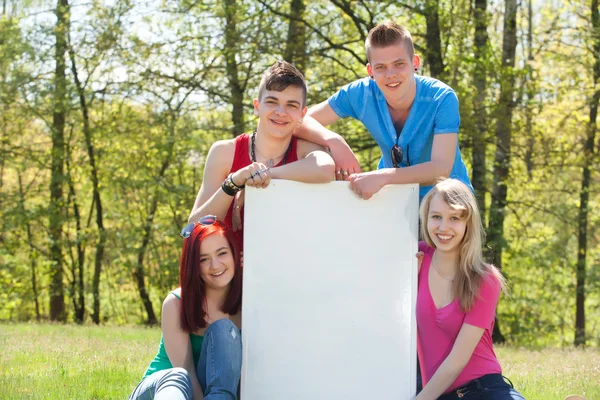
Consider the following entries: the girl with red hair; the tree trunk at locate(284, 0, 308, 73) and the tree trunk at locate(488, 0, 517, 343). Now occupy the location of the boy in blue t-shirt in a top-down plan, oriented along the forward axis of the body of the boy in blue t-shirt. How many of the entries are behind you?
2

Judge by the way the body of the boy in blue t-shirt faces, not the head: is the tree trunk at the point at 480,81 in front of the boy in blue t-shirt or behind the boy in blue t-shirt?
behind

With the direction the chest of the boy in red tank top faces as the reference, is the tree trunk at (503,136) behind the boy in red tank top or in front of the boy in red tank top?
behind

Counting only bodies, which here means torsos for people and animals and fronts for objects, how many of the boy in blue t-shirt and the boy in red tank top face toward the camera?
2

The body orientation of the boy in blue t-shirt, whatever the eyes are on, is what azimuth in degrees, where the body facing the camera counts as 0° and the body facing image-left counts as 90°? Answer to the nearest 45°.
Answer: approximately 0°

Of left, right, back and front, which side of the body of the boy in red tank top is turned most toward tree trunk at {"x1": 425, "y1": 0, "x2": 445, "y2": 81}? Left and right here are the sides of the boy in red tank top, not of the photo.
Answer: back

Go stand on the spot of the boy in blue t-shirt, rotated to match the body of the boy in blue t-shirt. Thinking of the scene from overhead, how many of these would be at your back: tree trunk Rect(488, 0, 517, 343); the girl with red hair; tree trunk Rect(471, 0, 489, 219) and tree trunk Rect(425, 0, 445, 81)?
3

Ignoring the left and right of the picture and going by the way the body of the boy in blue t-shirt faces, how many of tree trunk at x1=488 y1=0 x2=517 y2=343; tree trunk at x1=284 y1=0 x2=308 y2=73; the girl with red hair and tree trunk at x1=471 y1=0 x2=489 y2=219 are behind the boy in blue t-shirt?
3

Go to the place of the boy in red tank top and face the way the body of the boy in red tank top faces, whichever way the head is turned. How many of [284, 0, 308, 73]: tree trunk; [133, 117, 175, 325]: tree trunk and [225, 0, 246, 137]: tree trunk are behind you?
3

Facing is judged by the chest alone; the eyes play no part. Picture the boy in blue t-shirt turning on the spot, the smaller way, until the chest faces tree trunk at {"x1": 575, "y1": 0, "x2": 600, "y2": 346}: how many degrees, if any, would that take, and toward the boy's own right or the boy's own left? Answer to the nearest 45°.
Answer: approximately 180°

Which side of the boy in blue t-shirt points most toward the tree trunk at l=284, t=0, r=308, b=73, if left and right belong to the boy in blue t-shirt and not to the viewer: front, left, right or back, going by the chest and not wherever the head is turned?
back

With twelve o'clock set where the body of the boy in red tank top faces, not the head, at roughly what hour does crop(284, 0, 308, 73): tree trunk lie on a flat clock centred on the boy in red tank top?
The tree trunk is roughly at 6 o'clock from the boy in red tank top.

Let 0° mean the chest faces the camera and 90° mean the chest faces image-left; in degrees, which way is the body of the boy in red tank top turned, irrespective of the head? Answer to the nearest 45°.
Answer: approximately 0°
